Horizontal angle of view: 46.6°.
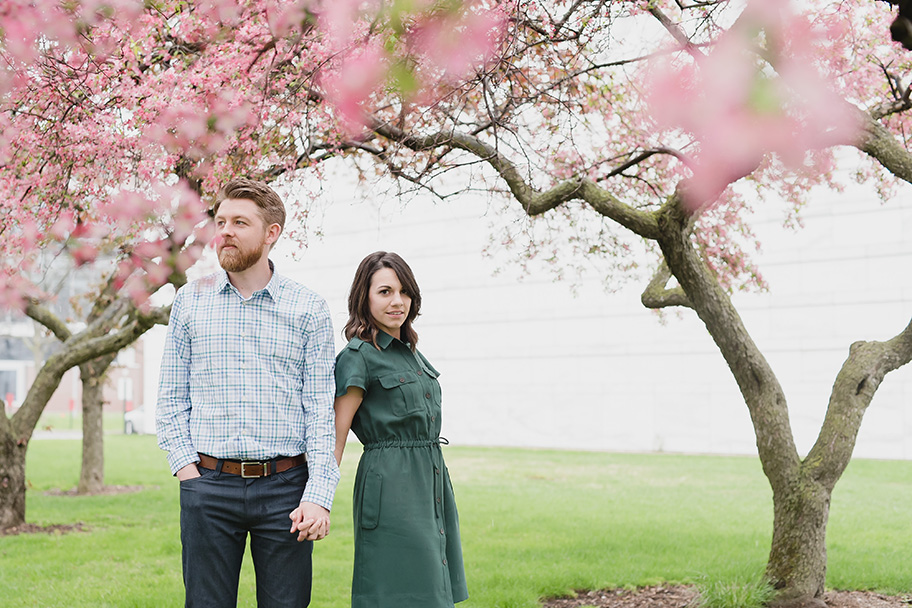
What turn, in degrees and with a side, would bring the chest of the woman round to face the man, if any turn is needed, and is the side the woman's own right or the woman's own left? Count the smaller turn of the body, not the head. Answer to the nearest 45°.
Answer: approximately 90° to the woman's own right

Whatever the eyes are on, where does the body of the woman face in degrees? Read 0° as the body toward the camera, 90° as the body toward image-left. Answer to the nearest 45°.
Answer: approximately 315°

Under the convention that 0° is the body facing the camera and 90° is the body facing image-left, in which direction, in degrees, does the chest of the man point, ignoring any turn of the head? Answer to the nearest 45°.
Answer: approximately 0°

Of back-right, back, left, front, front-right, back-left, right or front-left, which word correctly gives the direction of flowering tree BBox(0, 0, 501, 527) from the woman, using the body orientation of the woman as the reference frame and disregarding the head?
back
